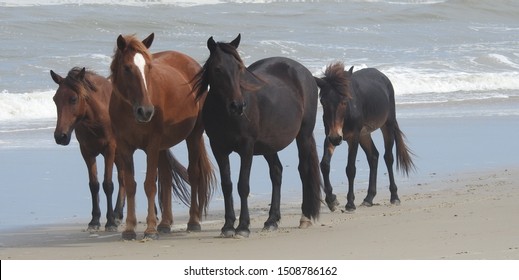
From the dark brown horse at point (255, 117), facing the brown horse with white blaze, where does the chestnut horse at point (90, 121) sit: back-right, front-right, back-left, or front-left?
front-right

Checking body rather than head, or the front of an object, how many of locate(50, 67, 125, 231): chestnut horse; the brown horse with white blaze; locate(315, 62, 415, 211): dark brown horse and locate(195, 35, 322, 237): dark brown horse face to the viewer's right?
0

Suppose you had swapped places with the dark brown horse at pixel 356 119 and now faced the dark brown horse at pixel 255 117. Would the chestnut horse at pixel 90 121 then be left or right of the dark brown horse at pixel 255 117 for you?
right

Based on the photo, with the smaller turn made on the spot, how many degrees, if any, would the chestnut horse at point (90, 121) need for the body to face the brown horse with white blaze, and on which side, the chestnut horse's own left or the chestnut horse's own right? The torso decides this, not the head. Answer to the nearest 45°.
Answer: approximately 90° to the chestnut horse's own left

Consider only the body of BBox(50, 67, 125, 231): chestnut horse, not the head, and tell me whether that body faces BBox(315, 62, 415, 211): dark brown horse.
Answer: no

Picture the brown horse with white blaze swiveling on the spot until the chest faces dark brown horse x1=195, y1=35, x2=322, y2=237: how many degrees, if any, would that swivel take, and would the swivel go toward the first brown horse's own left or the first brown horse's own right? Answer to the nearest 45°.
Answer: approximately 135° to the first brown horse's own left

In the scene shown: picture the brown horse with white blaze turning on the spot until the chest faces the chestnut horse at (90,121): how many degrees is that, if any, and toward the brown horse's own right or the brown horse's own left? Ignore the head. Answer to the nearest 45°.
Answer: approximately 90° to the brown horse's own right

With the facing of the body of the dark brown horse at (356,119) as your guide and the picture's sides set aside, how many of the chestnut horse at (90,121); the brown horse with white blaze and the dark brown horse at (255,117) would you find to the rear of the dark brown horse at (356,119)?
0

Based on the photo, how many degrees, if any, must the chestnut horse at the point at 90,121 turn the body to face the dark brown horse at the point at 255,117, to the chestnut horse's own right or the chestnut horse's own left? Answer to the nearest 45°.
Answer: approximately 90° to the chestnut horse's own left

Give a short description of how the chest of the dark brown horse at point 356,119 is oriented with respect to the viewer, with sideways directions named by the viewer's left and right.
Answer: facing the viewer and to the left of the viewer

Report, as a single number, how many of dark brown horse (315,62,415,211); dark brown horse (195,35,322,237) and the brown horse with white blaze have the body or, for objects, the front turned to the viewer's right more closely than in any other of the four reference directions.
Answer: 0

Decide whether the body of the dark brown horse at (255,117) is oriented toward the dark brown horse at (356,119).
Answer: no

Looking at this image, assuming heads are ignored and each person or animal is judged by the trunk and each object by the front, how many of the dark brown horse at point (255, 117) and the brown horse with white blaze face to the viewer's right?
0

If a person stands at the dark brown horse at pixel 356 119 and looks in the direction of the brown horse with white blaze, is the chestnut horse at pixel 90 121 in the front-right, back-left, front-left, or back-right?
front-right
